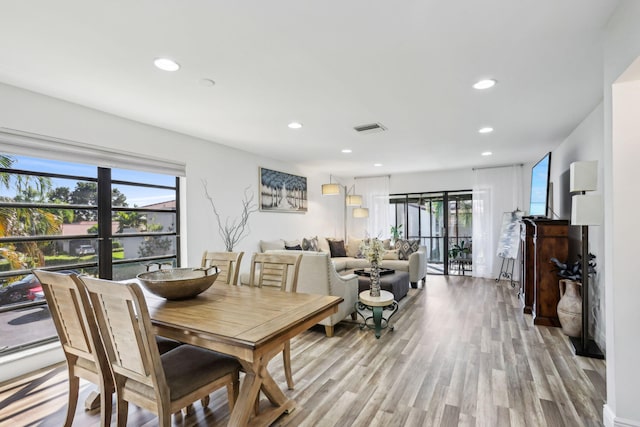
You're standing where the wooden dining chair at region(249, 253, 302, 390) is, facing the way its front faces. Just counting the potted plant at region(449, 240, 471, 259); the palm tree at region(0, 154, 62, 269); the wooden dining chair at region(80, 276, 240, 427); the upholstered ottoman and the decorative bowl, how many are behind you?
2

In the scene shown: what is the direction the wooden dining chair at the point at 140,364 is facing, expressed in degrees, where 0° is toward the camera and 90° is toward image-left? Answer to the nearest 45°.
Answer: approximately 225°

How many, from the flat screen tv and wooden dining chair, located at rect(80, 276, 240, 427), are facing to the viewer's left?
1

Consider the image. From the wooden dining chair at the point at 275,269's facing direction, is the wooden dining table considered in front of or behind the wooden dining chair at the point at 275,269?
in front

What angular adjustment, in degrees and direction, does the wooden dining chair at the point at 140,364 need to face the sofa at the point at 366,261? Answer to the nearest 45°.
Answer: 0° — it already faces it

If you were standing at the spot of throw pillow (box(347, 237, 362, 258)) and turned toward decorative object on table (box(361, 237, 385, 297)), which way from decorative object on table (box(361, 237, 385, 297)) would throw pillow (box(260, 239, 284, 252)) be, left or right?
right

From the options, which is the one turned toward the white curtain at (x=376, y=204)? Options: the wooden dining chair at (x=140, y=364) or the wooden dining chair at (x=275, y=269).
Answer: the wooden dining chair at (x=140, y=364)

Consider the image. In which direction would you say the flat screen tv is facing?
to the viewer's left

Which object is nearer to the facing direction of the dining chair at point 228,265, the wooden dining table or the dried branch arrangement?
the wooden dining table

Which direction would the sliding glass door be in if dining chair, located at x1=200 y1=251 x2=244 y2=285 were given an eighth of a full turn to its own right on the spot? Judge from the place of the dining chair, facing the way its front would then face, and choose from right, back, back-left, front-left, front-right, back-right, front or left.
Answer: back-right

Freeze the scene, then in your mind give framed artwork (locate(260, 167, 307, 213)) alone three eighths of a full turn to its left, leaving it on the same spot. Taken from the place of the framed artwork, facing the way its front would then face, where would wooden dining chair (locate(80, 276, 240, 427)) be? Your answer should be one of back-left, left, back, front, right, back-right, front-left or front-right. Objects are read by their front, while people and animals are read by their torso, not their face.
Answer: back

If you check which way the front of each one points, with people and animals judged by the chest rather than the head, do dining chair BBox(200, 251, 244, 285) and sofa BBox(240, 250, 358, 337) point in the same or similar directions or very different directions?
very different directions

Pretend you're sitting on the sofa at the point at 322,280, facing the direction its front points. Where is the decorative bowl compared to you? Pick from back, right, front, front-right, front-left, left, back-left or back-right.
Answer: back

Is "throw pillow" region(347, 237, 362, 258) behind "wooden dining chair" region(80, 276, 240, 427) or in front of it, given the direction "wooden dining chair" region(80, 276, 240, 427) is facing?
in front

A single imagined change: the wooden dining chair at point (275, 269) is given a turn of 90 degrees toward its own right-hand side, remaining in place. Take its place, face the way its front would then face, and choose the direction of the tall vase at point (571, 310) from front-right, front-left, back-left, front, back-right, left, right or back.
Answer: back-right
